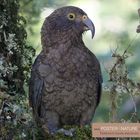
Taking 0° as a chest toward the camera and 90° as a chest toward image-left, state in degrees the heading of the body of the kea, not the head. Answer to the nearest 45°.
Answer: approximately 315°
